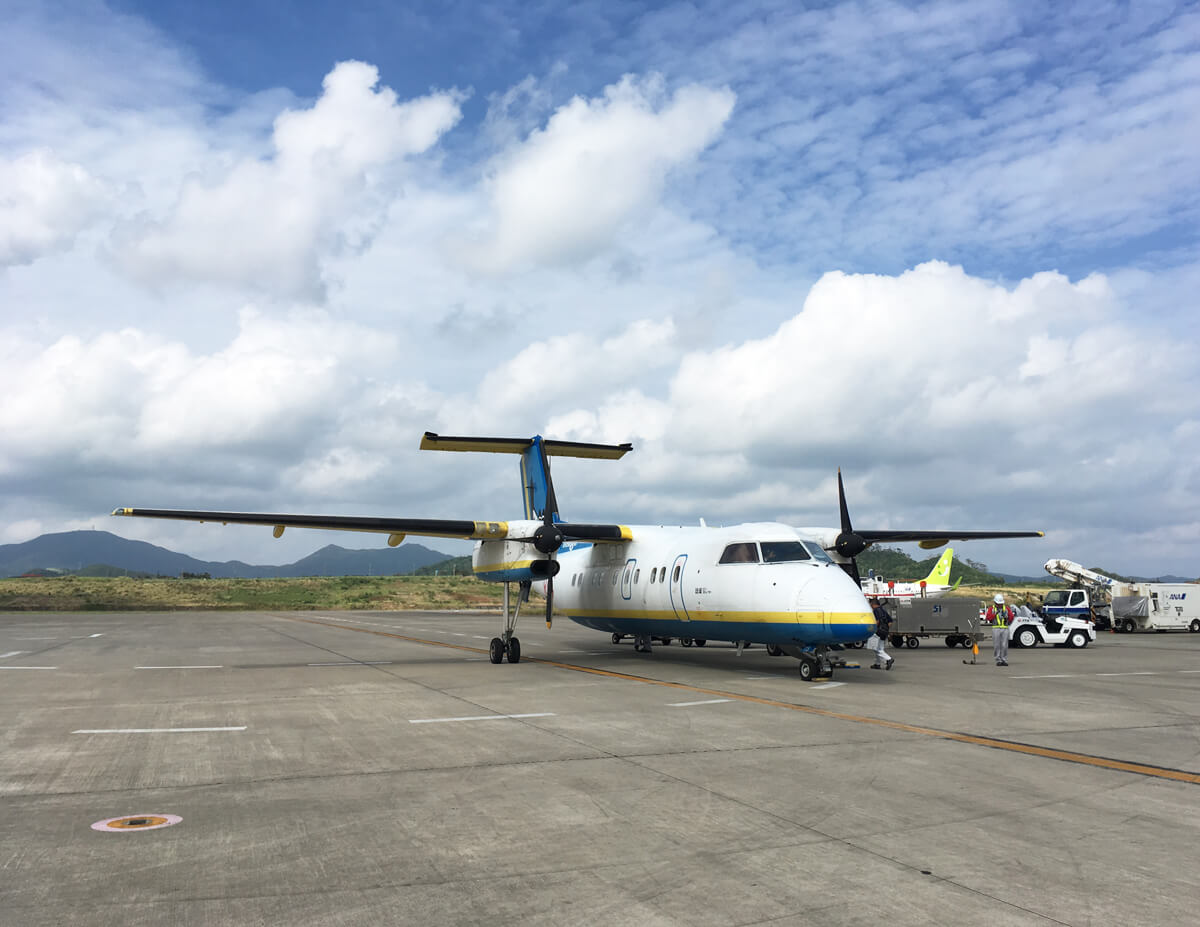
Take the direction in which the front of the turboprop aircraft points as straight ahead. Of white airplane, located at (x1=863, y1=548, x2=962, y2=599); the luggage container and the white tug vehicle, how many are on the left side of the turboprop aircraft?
3

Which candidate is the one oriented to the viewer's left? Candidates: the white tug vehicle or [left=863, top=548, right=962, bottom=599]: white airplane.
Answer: the white airplane

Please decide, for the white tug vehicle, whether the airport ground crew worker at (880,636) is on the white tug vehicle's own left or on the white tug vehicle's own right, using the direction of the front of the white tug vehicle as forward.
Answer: on the white tug vehicle's own right

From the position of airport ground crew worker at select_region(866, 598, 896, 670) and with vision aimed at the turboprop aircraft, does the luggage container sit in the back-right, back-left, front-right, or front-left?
back-right

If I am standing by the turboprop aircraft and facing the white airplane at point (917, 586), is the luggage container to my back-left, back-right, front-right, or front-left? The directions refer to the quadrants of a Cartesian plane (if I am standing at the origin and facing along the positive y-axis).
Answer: front-right

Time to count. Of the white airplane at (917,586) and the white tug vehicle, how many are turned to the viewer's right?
1

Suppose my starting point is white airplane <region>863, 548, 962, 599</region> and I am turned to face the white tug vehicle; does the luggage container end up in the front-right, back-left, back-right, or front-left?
front-right

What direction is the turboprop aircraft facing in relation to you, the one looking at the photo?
facing the viewer and to the right of the viewer

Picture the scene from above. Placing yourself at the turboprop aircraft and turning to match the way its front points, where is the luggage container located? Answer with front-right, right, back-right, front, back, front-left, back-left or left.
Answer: left

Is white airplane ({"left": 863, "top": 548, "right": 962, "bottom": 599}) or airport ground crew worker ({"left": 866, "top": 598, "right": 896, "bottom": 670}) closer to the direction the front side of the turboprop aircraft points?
the airport ground crew worker

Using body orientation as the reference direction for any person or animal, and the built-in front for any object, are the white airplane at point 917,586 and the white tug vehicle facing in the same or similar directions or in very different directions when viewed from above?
very different directions

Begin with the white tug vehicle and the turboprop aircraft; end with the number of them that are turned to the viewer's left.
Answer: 0

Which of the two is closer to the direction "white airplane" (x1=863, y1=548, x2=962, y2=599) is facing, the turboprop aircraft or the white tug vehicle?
the turboprop aircraft

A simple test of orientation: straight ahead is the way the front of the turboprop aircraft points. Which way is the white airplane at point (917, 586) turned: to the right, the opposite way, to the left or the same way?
the opposite way

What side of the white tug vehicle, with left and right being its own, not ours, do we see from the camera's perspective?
right

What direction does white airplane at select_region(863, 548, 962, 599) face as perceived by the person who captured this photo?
facing to the left of the viewer
